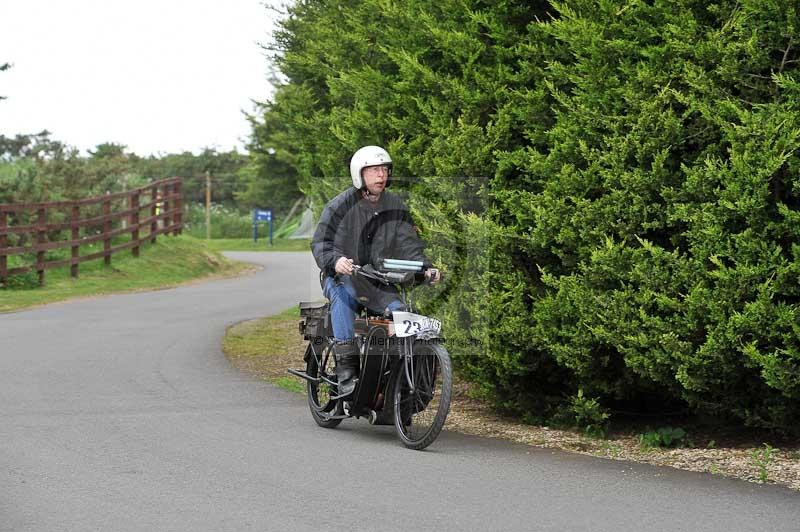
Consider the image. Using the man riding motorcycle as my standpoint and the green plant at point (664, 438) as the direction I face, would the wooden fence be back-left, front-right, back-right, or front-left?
back-left

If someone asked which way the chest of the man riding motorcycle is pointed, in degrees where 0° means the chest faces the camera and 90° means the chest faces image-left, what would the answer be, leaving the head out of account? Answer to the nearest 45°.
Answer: approximately 315°

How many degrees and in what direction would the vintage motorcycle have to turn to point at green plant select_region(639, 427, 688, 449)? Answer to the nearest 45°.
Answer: approximately 45° to its left

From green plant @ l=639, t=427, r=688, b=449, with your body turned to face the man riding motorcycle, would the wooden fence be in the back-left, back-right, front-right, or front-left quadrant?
front-right

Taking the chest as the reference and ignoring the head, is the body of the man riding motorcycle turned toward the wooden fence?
no

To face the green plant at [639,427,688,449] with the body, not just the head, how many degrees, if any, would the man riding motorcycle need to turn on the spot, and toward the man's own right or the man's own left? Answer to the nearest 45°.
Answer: approximately 45° to the man's own left

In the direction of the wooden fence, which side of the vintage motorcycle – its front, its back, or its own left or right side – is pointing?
back

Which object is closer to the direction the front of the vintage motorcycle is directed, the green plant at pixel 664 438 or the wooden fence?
the green plant

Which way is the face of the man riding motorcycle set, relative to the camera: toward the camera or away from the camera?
toward the camera
